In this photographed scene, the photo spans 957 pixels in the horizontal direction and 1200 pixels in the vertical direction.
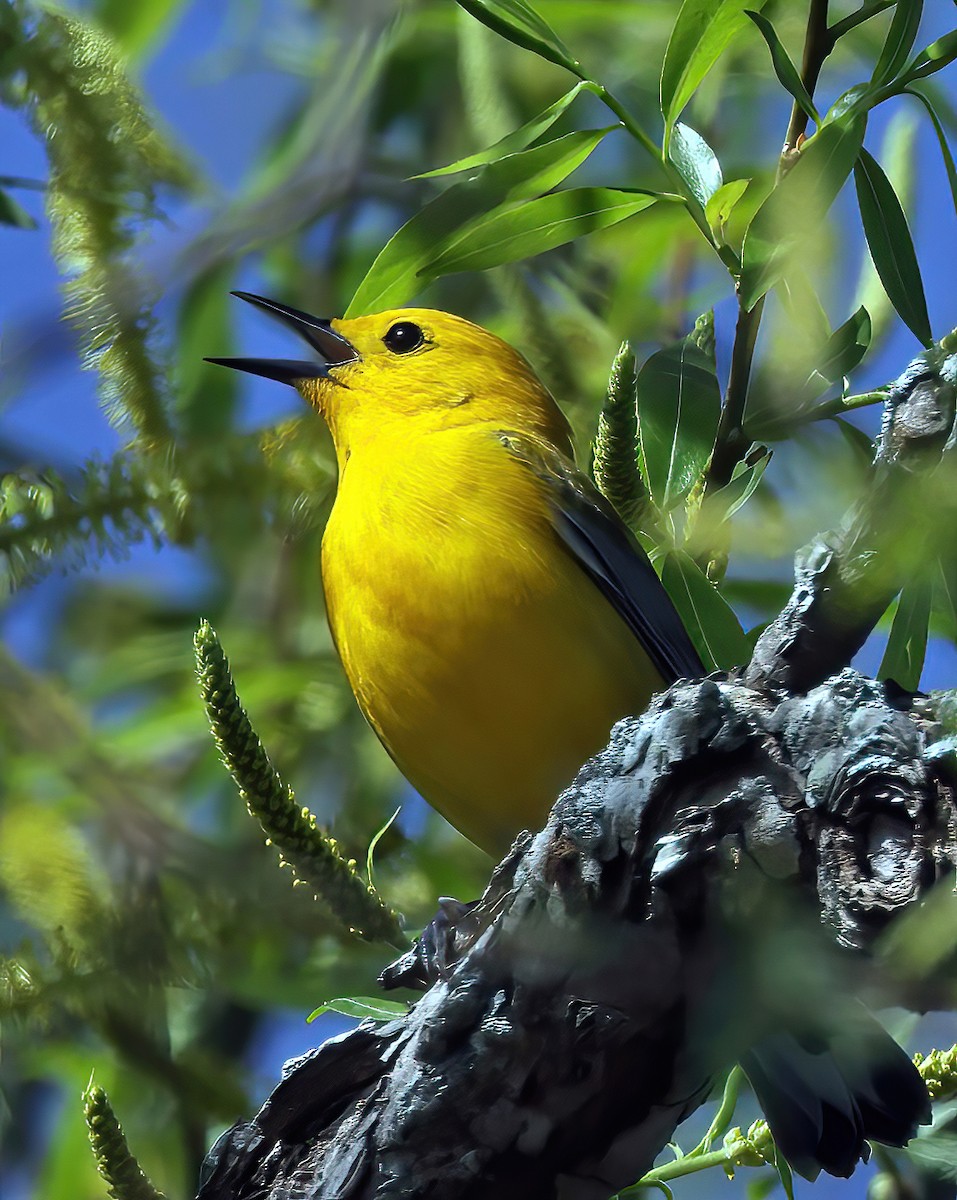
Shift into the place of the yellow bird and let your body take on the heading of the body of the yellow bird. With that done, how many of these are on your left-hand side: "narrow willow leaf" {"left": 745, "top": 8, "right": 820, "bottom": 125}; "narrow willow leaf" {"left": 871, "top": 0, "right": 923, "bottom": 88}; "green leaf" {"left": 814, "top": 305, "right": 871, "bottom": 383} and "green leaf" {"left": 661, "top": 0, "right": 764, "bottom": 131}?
4

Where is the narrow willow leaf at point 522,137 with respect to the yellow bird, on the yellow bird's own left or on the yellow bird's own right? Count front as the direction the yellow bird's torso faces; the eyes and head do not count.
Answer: on the yellow bird's own left

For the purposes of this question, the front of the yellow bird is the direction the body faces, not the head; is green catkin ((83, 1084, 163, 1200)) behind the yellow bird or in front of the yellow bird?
in front

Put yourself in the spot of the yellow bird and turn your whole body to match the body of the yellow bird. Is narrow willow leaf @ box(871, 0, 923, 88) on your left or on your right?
on your left

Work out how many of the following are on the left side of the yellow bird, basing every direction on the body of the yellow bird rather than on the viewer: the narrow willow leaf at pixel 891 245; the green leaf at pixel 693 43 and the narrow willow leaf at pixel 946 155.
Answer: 3

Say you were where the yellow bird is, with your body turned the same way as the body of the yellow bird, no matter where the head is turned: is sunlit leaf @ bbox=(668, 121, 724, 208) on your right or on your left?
on your left

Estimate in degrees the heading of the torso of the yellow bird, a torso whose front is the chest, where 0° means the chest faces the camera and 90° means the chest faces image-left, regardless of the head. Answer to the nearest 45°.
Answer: approximately 45°

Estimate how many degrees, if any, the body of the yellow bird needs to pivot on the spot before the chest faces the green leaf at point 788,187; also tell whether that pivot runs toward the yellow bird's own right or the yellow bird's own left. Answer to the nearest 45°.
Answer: approximately 90° to the yellow bird's own left

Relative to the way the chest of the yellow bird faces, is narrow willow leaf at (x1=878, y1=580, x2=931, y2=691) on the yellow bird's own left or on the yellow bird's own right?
on the yellow bird's own left

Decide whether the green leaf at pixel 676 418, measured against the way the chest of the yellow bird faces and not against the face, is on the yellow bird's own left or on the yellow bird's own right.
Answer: on the yellow bird's own left
